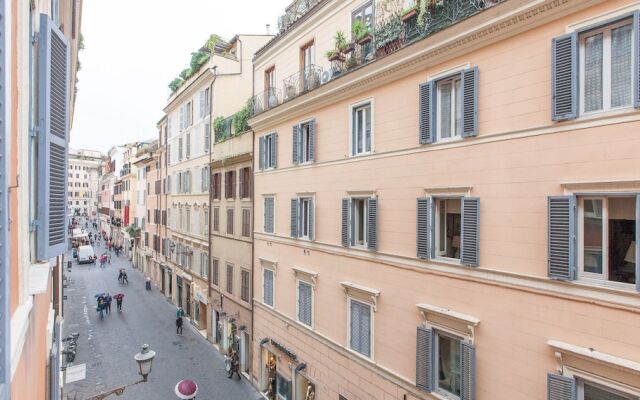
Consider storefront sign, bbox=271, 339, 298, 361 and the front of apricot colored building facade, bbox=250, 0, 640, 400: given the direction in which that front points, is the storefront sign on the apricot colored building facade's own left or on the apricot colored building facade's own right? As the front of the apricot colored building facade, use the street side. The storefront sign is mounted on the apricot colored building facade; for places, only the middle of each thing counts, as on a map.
on the apricot colored building facade's own right

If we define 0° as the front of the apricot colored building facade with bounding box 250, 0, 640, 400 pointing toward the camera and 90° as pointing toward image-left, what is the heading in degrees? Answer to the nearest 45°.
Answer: approximately 45°
